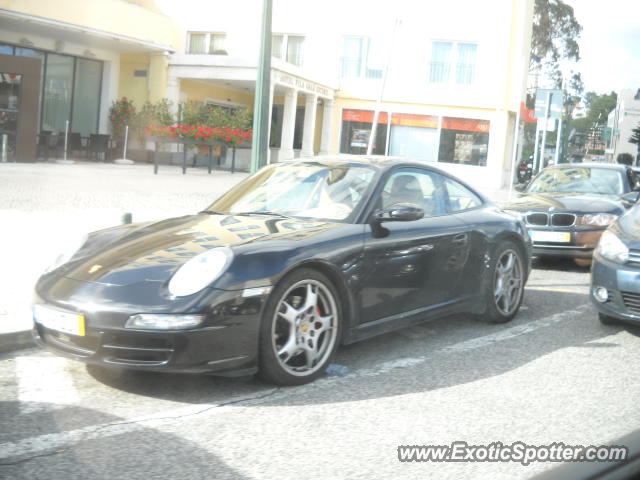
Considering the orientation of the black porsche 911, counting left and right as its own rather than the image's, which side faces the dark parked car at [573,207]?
back

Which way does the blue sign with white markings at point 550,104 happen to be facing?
toward the camera

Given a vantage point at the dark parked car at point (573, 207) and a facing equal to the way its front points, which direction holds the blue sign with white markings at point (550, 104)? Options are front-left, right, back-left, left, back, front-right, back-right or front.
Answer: back-right

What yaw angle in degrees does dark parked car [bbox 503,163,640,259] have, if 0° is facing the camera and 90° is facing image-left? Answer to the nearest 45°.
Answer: approximately 45°

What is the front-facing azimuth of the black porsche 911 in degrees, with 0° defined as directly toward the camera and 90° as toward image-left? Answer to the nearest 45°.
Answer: approximately 45°

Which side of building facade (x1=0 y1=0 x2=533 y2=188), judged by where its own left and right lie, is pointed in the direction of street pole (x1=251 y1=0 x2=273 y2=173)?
front

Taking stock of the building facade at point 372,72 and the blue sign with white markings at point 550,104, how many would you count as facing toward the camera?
2

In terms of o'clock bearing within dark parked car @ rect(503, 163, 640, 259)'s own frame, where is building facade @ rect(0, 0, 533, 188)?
The building facade is roughly at 4 o'clock from the dark parked car.
